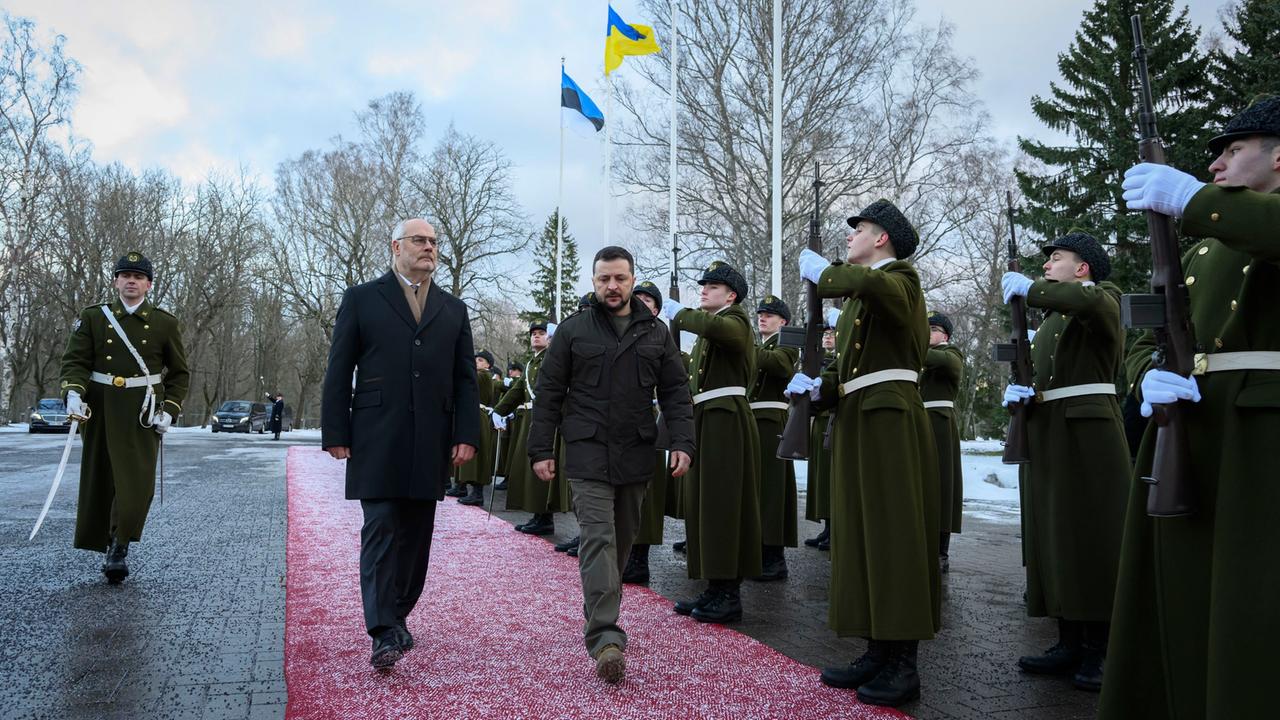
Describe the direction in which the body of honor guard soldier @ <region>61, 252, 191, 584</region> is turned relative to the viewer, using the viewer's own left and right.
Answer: facing the viewer

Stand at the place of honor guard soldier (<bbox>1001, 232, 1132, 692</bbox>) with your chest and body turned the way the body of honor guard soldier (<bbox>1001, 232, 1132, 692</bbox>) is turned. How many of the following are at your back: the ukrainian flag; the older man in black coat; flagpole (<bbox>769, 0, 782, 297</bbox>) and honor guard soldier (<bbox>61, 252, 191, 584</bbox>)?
0

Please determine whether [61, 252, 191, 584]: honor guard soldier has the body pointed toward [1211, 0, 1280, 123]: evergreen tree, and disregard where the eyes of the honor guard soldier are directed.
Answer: no

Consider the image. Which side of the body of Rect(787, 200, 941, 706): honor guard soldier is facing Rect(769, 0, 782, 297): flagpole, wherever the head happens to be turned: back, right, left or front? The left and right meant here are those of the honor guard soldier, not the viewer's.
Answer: right

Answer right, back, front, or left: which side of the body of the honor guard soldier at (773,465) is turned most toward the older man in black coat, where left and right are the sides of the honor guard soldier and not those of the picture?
front

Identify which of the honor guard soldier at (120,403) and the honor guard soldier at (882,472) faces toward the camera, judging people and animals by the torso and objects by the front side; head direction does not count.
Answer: the honor guard soldier at (120,403)

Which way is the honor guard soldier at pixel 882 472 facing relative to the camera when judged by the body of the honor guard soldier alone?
to the viewer's left

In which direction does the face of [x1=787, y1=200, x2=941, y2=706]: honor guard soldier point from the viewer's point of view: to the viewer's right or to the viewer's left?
to the viewer's left

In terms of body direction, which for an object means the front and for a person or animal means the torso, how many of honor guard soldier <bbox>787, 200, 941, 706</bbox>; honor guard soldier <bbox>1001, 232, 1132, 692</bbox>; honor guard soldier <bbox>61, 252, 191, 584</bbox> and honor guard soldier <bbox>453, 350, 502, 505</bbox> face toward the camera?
1

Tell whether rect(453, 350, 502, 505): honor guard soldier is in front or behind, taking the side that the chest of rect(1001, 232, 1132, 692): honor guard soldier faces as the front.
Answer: in front

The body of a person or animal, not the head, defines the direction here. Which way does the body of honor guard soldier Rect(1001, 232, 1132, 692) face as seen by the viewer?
to the viewer's left

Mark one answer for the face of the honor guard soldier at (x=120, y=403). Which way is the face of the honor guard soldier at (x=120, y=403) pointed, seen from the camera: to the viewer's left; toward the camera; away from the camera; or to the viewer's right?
toward the camera

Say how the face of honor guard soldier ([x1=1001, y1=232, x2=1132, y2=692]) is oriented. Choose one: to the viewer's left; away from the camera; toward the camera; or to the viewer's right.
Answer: to the viewer's left

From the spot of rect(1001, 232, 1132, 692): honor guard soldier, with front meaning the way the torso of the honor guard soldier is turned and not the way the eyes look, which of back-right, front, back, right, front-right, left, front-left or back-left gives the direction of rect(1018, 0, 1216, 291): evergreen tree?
right

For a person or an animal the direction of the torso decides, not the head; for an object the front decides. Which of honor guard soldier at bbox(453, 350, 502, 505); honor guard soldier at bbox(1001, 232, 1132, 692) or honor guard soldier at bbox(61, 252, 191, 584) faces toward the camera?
honor guard soldier at bbox(61, 252, 191, 584)

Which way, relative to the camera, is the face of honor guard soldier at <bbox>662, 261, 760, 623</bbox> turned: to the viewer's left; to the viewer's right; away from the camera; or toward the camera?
to the viewer's left

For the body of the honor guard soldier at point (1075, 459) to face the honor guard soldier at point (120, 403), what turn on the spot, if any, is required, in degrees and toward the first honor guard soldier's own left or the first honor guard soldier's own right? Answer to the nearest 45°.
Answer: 0° — they already face them
